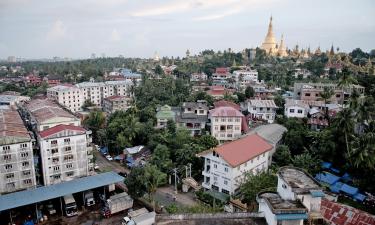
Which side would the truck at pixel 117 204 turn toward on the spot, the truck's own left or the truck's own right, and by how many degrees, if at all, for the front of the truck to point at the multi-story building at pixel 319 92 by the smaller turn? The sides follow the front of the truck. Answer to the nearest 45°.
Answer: approximately 180°

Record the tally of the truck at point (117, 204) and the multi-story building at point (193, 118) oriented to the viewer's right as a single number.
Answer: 0

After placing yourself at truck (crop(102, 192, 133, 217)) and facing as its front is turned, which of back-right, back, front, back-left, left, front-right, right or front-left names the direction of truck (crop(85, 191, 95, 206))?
right

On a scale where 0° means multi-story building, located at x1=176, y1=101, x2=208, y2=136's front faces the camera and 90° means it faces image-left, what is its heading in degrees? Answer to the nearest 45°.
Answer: approximately 0°

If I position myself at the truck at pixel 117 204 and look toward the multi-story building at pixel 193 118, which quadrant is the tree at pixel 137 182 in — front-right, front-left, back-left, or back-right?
front-right

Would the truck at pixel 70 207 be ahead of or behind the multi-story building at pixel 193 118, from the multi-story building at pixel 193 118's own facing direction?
ahead

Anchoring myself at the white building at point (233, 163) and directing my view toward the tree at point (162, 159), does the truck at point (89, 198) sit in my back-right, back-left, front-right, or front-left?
front-left

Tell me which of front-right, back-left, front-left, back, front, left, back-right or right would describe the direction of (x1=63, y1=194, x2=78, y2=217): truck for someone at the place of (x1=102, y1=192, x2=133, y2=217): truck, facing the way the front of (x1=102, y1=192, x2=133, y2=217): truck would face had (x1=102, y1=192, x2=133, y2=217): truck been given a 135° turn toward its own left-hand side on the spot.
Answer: back

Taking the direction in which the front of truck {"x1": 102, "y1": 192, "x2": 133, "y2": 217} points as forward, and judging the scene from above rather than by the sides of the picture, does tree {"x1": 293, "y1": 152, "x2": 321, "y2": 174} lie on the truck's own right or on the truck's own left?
on the truck's own left

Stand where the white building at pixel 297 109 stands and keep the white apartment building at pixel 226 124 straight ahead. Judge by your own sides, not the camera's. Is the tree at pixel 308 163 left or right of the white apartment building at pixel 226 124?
left

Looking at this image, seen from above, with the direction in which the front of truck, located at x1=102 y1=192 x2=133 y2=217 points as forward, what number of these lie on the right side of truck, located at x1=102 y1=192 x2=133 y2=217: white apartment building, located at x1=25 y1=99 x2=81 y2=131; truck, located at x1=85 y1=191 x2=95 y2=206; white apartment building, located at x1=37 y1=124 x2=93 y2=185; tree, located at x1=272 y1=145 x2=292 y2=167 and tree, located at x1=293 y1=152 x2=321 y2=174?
3

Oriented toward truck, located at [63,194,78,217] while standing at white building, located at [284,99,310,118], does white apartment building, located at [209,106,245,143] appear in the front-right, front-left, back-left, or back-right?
front-right

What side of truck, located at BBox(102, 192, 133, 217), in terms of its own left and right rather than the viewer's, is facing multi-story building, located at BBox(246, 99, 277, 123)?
back

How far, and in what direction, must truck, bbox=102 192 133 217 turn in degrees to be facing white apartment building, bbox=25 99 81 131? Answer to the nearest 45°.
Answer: approximately 90° to its right

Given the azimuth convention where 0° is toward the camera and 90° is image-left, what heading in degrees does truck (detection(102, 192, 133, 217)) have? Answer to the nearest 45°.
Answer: approximately 45°

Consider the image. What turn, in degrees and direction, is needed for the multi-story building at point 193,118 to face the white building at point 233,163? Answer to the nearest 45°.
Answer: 0° — it already faces it
